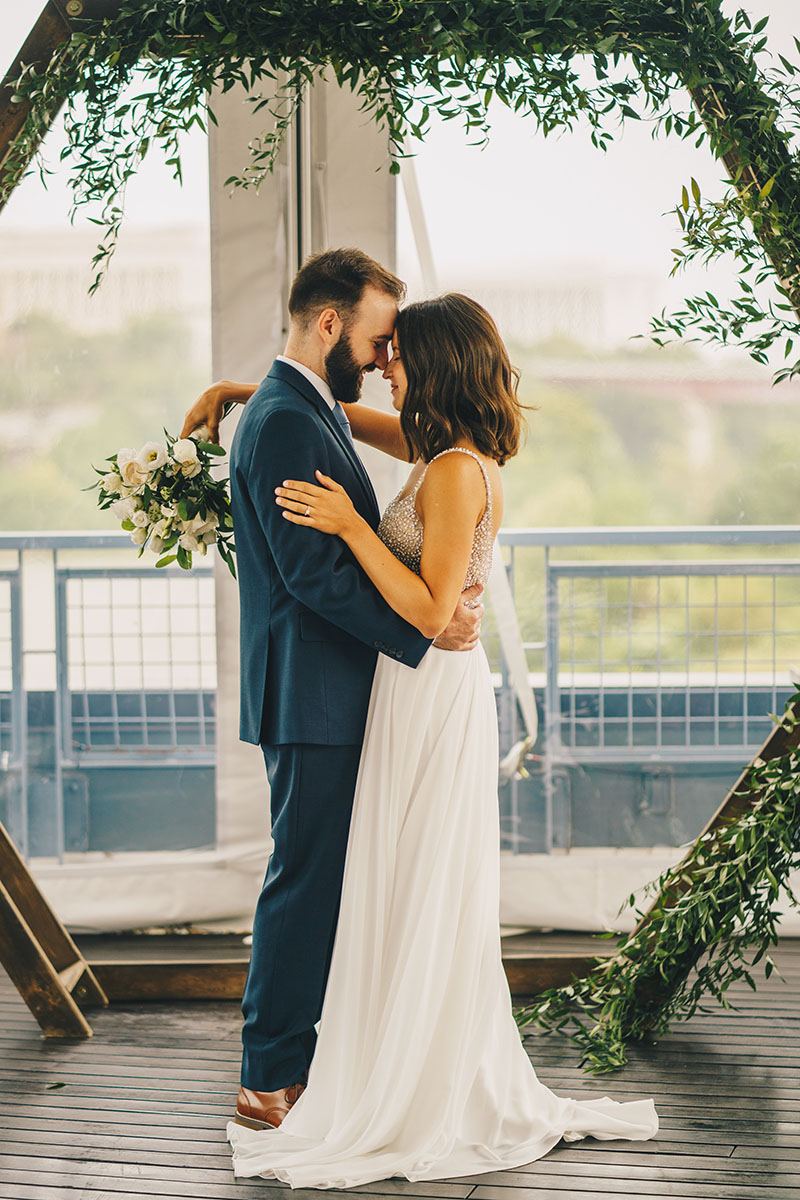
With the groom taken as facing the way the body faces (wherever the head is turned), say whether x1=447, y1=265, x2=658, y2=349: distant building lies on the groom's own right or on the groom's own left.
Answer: on the groom's own left

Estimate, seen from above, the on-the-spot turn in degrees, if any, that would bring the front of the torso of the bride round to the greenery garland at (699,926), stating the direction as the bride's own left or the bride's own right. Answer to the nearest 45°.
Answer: approximately 135° to the bride's own right

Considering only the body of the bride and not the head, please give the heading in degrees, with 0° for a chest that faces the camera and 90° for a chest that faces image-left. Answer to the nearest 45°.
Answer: approximately 90°

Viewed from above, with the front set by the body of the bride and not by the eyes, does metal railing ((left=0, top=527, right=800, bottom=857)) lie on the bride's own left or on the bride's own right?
on the bride's own right

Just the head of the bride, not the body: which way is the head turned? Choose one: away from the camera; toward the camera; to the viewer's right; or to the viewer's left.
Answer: to the viewer's left

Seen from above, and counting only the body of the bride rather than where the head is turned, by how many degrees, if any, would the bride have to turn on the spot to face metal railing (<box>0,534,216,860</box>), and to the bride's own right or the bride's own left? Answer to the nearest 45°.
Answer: approximately 45° to the bride's own right

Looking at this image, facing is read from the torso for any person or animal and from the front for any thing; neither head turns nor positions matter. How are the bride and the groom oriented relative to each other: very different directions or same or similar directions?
very different directions

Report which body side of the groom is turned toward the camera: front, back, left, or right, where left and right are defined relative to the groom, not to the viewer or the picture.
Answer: right
